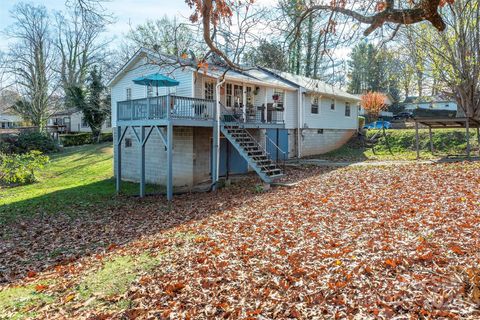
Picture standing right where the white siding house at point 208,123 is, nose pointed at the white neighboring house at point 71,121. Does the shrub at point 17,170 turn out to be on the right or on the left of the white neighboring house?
left
